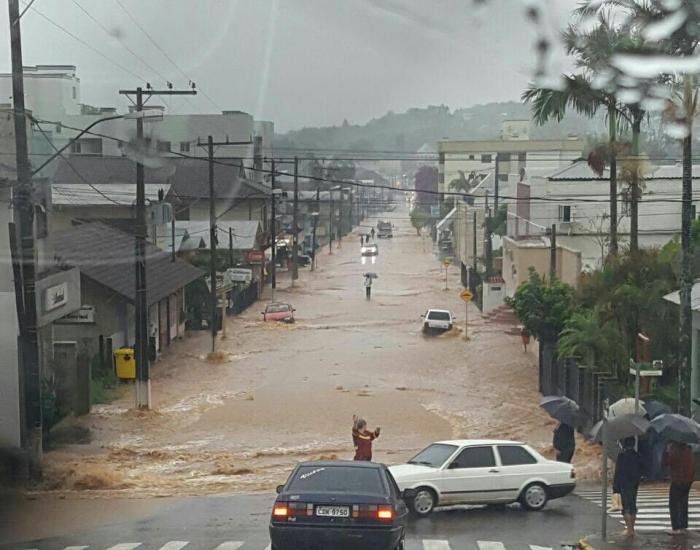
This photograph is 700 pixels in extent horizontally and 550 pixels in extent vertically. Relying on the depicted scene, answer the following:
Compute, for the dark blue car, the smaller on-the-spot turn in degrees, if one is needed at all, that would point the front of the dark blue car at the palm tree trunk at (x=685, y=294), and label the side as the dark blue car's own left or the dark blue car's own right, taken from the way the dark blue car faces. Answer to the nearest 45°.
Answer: approximately 45° to the dark blue car's own right

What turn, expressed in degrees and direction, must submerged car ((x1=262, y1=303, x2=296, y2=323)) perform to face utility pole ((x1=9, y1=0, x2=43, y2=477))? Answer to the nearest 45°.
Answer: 0° — it already faces it

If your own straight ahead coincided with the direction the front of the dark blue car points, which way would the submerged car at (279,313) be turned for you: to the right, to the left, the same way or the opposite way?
the opposite way

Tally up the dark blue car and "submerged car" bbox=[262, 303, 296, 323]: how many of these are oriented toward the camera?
1

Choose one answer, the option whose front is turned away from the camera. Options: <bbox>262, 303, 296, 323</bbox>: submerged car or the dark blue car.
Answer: the dark blue car

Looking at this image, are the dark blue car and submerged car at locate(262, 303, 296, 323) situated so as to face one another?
yes

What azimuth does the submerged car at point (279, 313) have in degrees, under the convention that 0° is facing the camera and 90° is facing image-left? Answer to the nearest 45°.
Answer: approximately 0°

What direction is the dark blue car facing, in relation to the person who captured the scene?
facing away from the viewer

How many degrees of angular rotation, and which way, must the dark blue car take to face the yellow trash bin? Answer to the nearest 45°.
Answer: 0° — it already faces it
